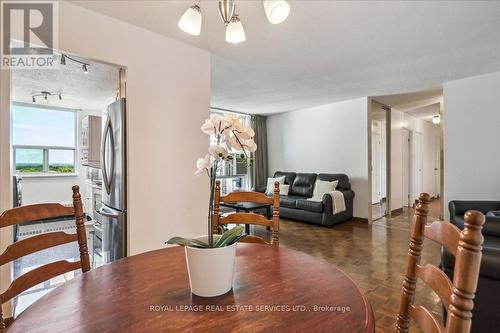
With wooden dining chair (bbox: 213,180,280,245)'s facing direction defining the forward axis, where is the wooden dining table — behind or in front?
in front

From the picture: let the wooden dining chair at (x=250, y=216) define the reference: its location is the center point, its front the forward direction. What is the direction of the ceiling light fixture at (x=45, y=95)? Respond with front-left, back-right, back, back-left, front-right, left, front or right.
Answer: back-right

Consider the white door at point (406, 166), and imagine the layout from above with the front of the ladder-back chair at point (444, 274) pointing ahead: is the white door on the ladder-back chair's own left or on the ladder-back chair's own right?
on the ladder-back chair's own right

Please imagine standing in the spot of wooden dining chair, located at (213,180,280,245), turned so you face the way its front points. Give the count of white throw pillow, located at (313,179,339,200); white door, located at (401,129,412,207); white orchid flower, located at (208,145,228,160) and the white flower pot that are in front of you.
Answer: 2

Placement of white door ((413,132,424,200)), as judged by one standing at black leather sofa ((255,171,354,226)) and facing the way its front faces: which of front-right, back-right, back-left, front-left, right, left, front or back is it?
back

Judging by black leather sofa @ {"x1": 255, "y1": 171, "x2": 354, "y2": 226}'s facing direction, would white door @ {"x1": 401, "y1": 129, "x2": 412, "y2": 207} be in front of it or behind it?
behind

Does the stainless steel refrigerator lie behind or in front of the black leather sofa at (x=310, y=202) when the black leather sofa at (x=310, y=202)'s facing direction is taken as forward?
in front

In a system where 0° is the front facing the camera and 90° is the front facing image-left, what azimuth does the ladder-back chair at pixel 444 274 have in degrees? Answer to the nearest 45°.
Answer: approximately 45°

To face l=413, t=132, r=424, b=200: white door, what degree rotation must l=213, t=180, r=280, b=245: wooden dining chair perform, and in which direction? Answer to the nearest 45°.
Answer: approximately 135° to its left

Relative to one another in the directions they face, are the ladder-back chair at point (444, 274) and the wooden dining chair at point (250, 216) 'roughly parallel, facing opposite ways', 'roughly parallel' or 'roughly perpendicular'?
roughly perpendicular

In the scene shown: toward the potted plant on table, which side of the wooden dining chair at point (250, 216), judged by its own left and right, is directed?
front

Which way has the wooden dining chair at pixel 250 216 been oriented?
toward the camera
